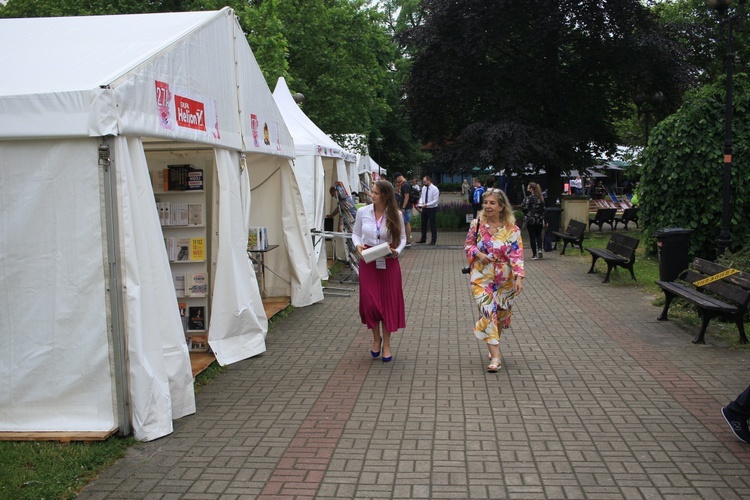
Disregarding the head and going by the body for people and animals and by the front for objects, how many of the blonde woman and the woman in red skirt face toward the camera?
2

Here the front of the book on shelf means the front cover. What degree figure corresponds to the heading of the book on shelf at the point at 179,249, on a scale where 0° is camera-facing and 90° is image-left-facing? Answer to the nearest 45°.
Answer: approximately 315°

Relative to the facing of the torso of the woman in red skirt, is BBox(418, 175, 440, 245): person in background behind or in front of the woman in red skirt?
behind

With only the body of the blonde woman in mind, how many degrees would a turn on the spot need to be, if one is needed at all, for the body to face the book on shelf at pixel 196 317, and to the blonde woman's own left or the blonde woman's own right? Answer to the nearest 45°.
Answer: approximately 90° to the blonde woman's own right

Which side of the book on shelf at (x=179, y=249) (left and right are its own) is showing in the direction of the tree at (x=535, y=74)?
back

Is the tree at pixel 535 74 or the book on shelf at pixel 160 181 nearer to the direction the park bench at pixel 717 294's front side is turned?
the book on shelf

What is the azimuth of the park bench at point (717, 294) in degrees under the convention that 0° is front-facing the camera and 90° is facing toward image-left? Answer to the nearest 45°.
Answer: approximately 45°

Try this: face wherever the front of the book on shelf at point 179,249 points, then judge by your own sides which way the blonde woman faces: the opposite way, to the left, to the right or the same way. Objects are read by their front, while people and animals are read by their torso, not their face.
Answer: the same way

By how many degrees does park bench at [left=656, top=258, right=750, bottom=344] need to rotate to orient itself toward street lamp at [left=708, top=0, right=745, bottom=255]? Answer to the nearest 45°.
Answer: approximately 135° to its right

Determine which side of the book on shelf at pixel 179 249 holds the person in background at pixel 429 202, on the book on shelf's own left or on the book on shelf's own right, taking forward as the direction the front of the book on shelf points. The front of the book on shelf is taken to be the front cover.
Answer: on the book on shelf's own left
